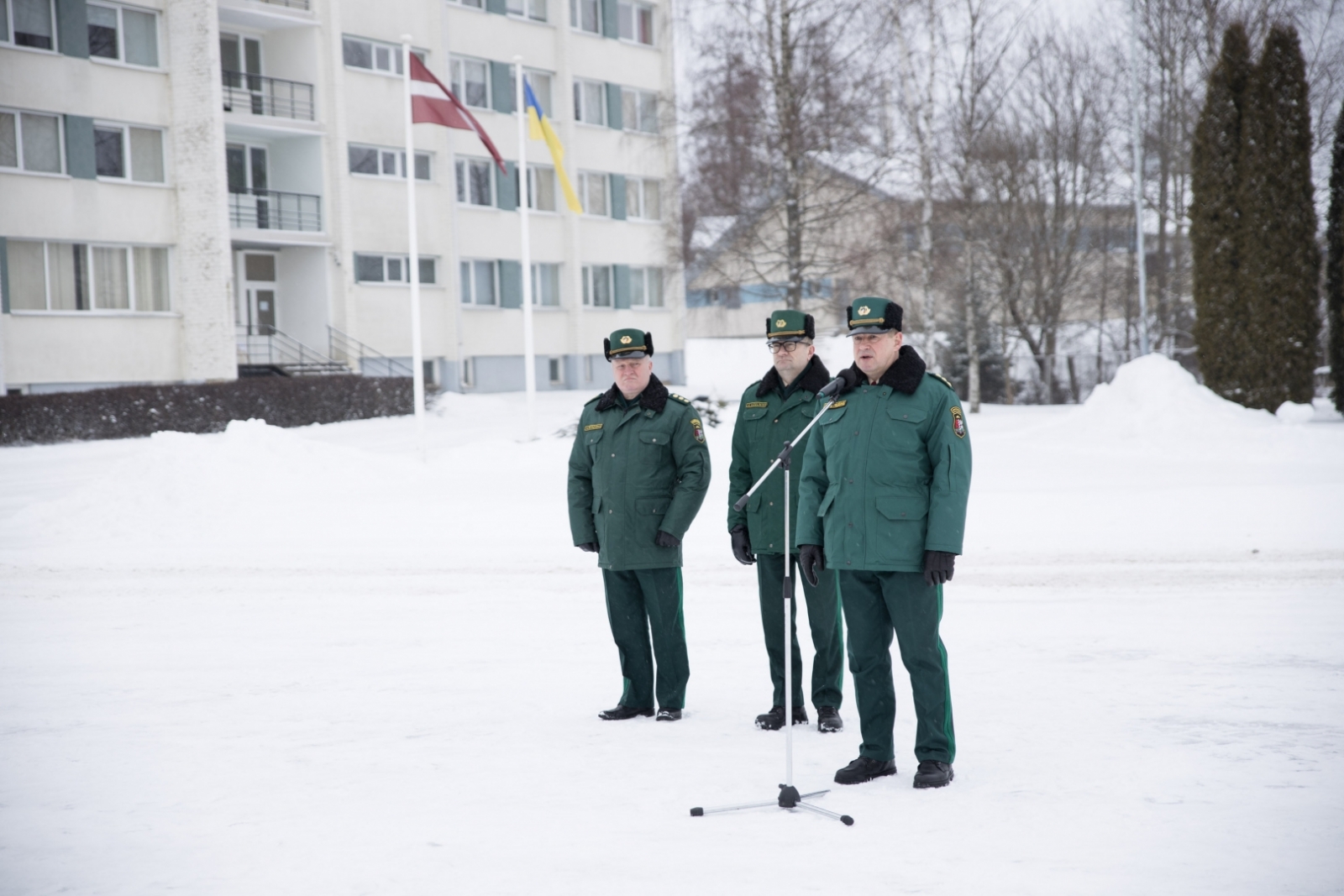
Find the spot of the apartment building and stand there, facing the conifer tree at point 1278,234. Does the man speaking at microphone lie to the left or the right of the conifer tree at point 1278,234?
right

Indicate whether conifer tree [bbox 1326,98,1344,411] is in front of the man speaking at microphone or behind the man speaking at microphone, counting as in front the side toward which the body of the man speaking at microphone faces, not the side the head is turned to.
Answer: behind

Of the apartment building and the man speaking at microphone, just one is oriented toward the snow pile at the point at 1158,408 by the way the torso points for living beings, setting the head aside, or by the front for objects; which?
the apartment building

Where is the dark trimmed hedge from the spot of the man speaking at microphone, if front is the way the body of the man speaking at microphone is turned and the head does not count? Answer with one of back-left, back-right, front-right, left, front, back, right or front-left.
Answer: right

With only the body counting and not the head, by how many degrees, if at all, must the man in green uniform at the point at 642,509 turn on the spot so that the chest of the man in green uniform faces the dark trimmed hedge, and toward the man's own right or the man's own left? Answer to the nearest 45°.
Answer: approximately 90° to the man's own right

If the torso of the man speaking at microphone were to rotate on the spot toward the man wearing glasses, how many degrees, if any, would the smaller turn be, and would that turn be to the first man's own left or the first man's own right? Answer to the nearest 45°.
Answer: approximately 90° to the first man's own right

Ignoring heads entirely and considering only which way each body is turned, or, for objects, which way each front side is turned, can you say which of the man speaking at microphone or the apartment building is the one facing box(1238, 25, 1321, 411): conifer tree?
the apartment building

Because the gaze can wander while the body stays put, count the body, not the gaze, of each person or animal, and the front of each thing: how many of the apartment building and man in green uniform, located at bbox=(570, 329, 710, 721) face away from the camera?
0

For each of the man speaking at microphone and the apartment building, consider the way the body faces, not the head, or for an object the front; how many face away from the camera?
0

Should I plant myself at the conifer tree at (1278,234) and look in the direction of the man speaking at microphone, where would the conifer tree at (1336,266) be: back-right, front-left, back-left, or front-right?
back-left

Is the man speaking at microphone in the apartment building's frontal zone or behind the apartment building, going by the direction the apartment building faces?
frontal zone

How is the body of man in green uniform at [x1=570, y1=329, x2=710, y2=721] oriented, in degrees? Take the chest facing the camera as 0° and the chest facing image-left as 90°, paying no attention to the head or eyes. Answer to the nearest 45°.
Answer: approximately 45°

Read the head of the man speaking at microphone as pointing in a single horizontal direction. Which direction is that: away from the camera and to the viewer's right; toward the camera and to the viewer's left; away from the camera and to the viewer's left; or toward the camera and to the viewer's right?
toward the camera and to the viewer's left
